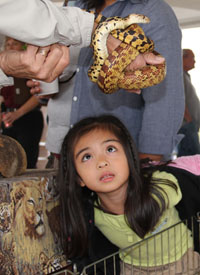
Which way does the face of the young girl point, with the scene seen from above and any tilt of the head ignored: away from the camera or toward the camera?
toward the camera

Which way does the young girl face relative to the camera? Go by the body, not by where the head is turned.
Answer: toward the camera
